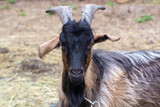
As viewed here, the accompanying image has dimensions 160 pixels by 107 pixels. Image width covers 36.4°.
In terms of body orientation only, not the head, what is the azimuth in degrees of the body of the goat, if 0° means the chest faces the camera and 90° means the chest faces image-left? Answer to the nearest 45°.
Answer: approximately 45°
